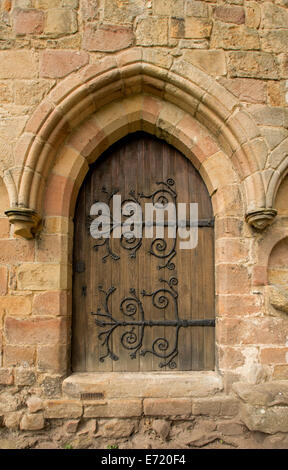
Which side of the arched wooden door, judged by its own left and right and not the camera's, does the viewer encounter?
front
